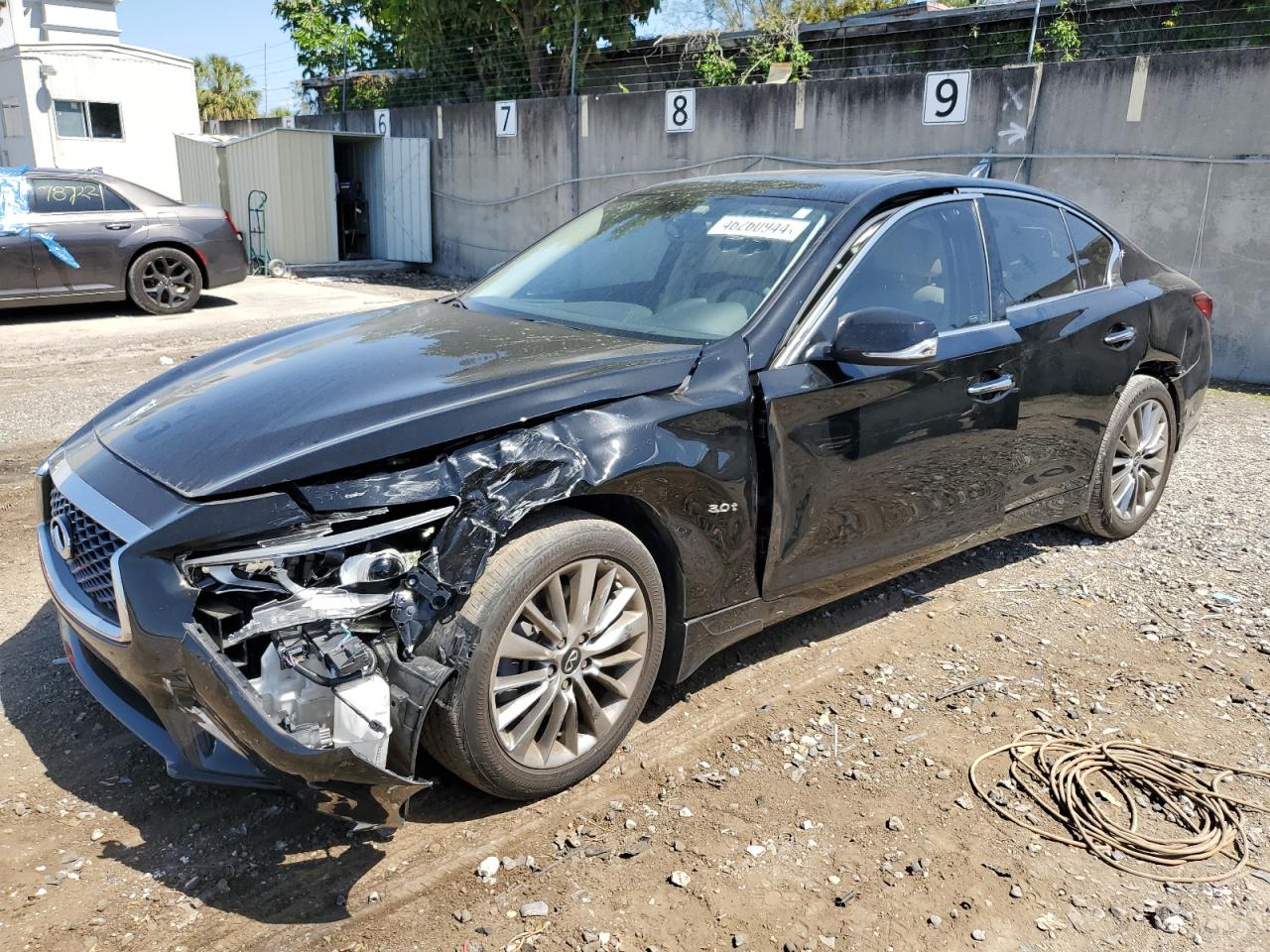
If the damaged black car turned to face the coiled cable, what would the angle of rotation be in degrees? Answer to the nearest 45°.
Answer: approximately 135° to its left

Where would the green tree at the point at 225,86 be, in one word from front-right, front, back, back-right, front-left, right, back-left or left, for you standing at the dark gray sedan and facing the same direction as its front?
right

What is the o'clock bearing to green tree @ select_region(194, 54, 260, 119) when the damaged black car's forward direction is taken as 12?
The green tree is roughly at 4 o'clock from the damaged black car.

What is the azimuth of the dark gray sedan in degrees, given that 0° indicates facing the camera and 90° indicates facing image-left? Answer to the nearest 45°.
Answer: approximately 90°

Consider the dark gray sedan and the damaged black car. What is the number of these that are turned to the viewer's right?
0

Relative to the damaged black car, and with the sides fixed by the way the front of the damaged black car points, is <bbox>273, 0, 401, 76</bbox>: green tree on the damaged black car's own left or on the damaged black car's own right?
on the damaged black car's own right

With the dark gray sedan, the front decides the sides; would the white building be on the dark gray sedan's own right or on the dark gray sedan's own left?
on the dark gray sedan's own right

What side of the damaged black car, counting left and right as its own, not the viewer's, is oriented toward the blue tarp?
right

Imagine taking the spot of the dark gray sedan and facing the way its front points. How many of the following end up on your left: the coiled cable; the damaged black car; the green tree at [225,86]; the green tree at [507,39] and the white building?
2

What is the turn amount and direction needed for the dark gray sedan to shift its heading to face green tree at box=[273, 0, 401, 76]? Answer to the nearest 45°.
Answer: approximately 90° to its right

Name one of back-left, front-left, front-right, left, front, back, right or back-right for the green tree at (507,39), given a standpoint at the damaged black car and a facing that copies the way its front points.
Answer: back-right

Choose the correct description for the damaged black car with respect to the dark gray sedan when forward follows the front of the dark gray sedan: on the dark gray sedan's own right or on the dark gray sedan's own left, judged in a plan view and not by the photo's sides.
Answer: on the dark gray sedan's own left

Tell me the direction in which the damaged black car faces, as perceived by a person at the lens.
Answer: facing the viewer and to the left of the viewer

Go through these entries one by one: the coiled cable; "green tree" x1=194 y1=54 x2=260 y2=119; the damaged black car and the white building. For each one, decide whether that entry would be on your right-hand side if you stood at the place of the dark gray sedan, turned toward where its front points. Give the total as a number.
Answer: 2

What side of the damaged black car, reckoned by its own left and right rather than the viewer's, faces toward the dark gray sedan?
right
